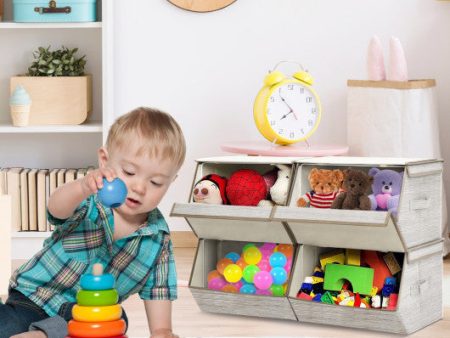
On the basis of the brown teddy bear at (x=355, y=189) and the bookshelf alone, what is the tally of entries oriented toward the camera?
2

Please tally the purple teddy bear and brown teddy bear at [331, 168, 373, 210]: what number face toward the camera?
2

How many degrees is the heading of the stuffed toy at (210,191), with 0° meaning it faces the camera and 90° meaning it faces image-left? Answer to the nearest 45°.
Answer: approximately 45°

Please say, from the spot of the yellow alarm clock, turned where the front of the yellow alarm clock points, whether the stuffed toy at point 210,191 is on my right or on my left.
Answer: on my right

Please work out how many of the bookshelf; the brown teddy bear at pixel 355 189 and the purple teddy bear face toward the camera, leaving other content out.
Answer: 3

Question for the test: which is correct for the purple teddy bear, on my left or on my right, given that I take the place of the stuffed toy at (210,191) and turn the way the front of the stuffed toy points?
on my left

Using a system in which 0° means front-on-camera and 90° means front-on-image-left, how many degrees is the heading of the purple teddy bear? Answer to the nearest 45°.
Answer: approximately 0°

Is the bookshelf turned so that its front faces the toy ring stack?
yes
